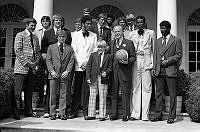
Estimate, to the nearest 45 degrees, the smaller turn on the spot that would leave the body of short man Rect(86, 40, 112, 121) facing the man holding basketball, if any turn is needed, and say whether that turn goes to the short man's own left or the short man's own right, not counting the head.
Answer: approximately 90° to the short man's own left

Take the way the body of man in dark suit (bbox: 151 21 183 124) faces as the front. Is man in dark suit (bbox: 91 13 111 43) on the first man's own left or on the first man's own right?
on the first man's own right

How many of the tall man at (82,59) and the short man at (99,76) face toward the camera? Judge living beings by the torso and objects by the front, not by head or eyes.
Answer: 2

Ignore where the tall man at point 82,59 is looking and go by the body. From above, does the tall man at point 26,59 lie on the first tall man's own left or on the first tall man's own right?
on the first tall man's own right
